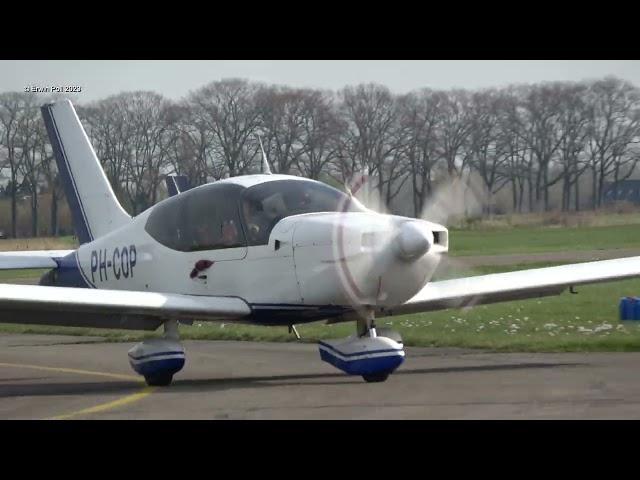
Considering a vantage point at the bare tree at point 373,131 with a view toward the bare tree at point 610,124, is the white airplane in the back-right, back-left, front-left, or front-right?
back-right

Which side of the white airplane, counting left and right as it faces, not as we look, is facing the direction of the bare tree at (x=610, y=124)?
left

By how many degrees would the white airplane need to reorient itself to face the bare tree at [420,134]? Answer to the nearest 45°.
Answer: approximately 135° to its left

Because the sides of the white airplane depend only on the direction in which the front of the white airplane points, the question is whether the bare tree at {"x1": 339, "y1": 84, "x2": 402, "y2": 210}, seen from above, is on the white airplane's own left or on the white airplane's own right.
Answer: on the white airplane's own left

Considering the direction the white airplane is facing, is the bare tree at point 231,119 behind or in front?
behind
